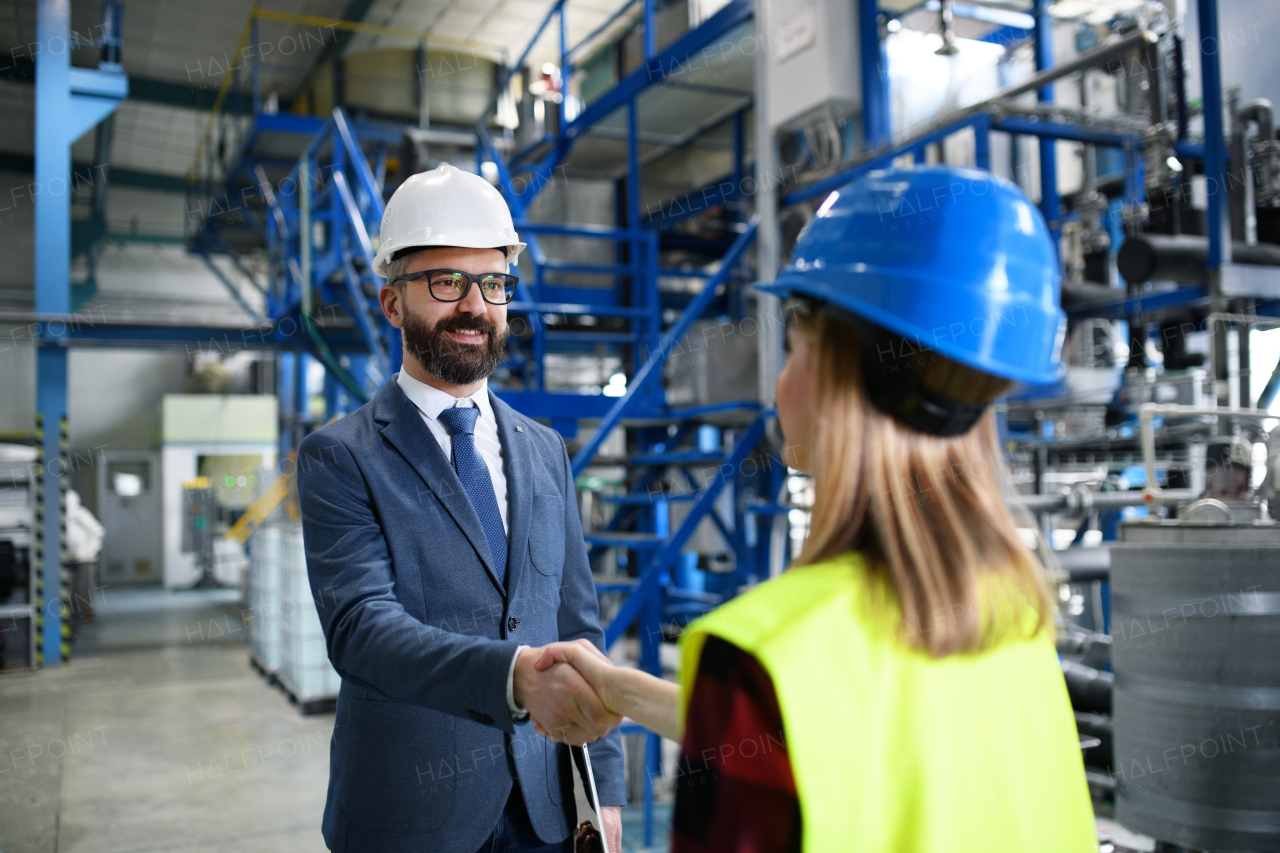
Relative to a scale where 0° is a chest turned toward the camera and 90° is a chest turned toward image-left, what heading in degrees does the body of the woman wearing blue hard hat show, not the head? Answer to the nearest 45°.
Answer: approximately 135°

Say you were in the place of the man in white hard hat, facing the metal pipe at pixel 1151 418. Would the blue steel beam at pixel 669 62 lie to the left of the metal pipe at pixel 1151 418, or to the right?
left

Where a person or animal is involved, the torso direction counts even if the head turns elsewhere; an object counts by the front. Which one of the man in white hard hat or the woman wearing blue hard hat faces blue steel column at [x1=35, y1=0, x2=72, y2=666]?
the woman wearing blue hard hat

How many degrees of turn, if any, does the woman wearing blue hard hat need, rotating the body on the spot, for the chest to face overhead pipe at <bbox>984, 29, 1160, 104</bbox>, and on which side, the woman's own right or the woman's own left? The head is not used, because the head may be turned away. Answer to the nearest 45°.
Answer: approximately 45° to the woman's own right

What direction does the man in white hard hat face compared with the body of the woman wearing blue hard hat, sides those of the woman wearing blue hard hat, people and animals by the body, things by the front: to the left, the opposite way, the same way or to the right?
the opposite way

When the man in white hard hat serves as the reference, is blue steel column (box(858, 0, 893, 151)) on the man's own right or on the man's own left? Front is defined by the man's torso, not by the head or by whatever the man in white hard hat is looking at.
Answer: on the man's own left

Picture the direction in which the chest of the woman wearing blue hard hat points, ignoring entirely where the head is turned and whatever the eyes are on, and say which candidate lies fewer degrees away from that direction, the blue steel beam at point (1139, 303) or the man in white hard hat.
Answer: the man in white hard hat

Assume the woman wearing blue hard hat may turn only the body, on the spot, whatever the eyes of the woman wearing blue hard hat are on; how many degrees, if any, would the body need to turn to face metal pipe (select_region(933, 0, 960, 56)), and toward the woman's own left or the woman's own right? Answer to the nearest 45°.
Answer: approximately 45° to the woman's own right

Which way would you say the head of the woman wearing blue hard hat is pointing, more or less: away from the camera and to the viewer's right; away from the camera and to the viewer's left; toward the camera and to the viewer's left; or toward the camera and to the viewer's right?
away from the camera and to the viewer's left

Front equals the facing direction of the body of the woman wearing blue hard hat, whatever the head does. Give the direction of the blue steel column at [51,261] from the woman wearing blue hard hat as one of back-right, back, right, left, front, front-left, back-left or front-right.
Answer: front

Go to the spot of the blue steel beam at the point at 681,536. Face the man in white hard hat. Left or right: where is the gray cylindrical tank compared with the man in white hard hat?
left

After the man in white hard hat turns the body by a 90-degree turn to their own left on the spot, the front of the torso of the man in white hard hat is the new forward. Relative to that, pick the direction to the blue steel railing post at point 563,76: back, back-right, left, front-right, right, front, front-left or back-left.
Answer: front-left

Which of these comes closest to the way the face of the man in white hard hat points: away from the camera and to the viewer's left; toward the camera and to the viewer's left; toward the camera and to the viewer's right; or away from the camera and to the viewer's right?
toward the camera and to the viewer's right

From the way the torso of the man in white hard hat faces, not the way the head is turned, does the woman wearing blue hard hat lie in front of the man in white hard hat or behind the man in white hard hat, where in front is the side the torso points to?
in front

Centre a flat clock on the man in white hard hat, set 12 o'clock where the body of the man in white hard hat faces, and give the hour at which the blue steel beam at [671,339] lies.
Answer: The blue steel beam is roughly at 8 o'clock from the man in white hard hat.
